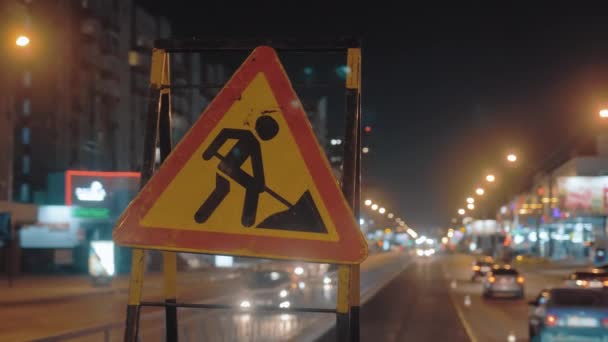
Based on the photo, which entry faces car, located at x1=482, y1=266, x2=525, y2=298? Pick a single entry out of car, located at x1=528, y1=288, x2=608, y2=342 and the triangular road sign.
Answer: car, located at x1=528, y1=288, x2=608, y2=342

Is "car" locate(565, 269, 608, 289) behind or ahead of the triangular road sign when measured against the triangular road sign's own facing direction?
behind

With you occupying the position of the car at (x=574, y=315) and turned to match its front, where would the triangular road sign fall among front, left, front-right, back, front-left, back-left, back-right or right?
back

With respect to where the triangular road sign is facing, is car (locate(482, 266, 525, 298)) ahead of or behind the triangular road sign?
behind

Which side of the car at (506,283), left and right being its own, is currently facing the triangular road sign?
back

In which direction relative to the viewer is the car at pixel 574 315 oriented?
away from the camera

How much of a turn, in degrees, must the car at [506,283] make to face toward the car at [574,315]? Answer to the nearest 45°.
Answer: approximately 180°

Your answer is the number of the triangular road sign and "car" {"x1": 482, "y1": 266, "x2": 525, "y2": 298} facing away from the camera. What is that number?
1

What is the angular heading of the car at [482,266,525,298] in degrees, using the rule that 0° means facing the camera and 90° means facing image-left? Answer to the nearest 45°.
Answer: approximately 180°

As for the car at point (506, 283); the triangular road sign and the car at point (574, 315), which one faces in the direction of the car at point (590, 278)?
the car at point (574, 315)

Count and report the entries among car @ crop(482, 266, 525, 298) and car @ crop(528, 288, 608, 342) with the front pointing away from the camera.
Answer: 2

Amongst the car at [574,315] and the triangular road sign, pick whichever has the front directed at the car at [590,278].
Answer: the car at [574,315]

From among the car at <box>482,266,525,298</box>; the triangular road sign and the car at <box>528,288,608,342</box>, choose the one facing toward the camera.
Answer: the triangular road sign

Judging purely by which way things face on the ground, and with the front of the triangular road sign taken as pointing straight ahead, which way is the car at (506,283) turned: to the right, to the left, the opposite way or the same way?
the opposite way
